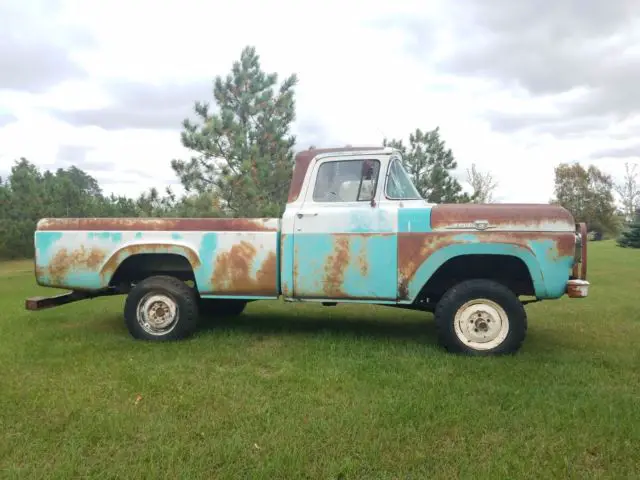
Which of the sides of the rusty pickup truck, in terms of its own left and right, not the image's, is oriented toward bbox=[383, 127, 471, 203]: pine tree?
left

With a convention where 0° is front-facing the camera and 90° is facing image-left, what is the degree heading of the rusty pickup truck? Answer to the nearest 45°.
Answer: approximately 270°

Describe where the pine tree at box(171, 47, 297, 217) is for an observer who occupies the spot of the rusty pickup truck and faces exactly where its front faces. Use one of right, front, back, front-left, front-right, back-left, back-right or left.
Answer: left

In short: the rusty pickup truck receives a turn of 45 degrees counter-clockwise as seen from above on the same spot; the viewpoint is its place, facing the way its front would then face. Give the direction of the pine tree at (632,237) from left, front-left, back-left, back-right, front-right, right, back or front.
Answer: front
